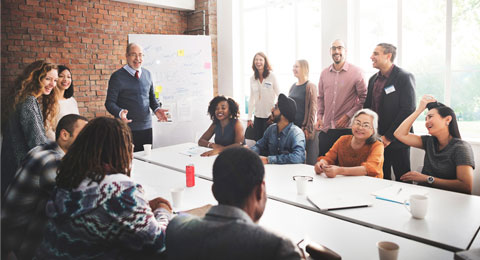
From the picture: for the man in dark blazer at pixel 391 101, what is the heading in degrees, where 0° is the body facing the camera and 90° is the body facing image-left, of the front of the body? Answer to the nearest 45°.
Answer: approximately 45°

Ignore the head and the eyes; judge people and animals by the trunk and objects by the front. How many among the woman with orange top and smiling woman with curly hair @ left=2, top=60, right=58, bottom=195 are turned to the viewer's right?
1

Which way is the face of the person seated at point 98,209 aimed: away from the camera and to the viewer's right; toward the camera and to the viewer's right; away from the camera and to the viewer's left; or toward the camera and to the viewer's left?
away from the camera and to the viewer's right

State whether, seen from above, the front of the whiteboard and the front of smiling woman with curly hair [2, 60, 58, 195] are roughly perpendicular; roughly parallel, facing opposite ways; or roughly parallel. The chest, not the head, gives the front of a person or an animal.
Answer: roughly perpendicular

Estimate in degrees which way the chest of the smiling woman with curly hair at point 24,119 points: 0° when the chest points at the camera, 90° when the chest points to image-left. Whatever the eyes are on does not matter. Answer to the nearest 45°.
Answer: approximately 270°

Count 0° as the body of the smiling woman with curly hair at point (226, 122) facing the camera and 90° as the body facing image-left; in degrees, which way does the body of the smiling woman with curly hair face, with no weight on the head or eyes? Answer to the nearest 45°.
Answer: approximately 45°

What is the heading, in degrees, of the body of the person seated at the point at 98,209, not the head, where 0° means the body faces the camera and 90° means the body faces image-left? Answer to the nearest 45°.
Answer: approximately 225°
